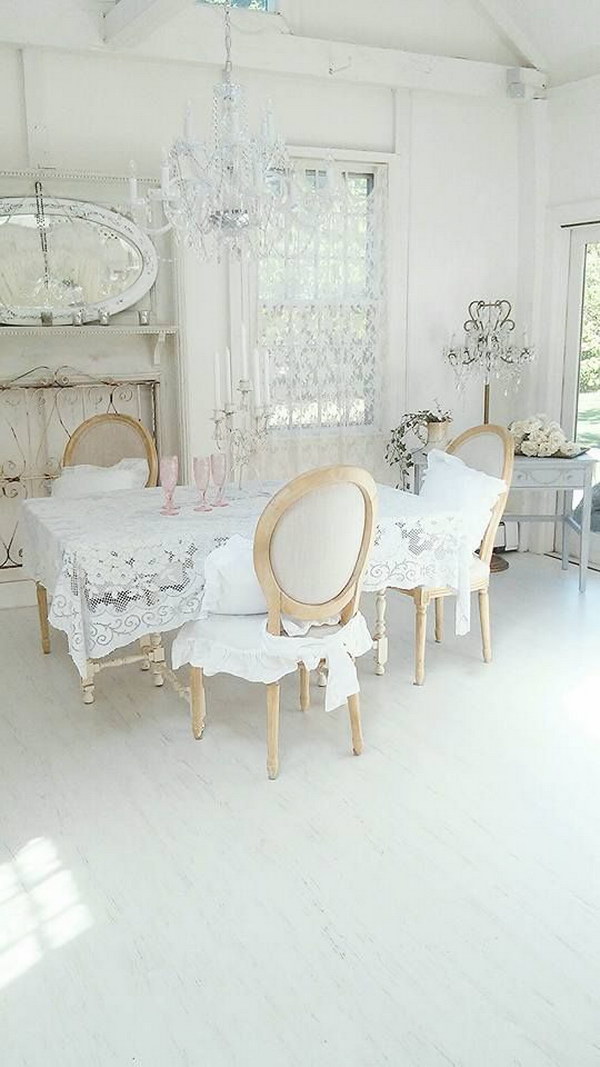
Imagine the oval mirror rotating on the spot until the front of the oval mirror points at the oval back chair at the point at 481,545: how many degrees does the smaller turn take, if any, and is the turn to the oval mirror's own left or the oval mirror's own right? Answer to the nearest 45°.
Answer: approximately 45° to the oval mirror's own left

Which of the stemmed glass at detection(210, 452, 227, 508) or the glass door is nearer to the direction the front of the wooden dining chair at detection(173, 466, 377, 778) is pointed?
the stemmed glass

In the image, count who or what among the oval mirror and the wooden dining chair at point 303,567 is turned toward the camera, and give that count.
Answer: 1

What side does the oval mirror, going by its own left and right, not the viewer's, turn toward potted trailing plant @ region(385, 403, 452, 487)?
left

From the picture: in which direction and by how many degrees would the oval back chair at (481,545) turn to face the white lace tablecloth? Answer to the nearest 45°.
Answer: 0° — it already faces it

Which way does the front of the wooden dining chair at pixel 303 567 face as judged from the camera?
facing away from the viewer and to the left of the viewer

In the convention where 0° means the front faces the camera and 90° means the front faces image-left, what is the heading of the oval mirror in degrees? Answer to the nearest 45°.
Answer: approximately 0°

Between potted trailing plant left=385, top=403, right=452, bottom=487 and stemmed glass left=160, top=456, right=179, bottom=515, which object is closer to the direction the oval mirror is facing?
the stemmed glass
